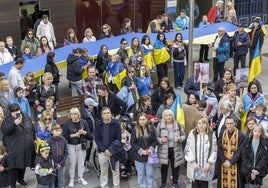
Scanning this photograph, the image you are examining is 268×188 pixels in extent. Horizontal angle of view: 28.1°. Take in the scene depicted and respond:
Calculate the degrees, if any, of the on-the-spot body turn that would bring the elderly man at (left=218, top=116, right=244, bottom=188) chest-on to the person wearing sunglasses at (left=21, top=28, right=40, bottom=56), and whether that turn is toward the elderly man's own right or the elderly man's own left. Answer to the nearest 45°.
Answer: approximately 135° to the elderly man's own right

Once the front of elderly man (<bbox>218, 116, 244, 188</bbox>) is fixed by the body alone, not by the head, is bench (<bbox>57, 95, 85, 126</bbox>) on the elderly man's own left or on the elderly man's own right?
on the elderly man's own right

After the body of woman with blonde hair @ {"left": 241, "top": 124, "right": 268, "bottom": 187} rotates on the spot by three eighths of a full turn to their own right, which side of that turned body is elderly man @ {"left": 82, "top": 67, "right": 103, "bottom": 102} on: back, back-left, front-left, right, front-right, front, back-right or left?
front

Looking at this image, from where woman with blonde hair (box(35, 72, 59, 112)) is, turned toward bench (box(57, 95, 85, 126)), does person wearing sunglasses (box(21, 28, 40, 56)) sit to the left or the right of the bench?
left

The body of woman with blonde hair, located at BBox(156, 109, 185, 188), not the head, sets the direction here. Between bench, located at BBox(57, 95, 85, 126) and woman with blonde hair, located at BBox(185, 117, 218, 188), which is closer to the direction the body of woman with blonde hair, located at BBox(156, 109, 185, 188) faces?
the woman with blonde hair

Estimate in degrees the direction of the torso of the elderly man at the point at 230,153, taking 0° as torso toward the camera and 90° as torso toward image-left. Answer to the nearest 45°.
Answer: approximately 0°

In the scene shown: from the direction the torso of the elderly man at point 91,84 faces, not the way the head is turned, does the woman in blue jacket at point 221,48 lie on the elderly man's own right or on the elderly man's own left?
on the elderly man's own left

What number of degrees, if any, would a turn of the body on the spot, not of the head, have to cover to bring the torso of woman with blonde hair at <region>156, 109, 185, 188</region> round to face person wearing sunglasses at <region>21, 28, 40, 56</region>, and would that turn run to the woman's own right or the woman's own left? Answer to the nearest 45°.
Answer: approximately 135° to the woman's own right

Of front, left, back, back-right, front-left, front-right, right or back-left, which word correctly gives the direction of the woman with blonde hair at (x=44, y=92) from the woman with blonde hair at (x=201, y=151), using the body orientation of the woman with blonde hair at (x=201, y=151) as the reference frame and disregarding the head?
back-right
